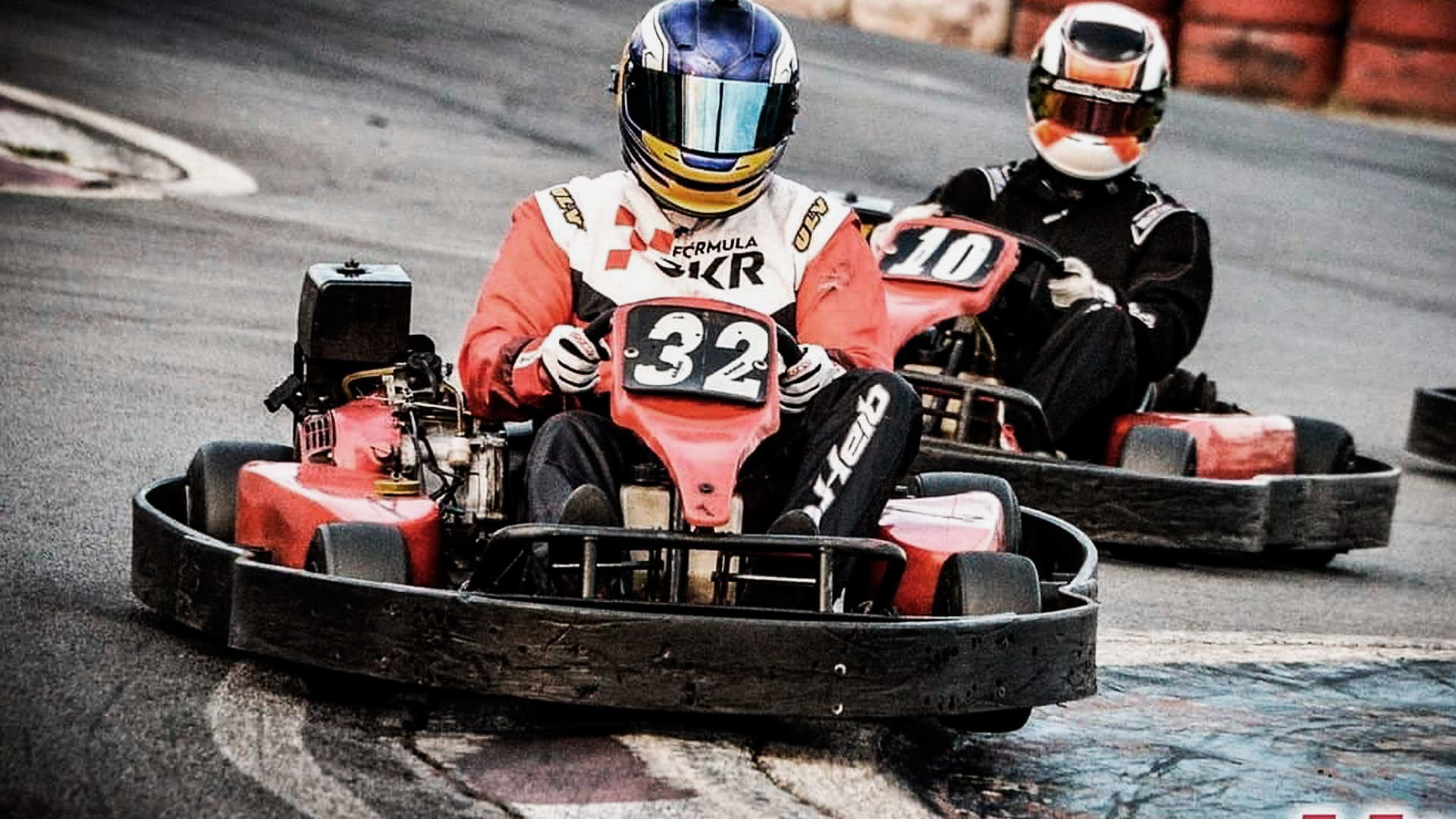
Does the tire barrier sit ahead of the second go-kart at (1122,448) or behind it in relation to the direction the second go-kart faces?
behind

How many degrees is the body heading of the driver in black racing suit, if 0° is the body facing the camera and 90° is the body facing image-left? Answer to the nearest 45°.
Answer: approximately 45°

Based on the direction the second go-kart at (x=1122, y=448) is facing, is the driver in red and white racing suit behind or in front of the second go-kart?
in front

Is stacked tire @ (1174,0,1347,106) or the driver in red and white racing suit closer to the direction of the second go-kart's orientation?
the driver in red and white racing suit

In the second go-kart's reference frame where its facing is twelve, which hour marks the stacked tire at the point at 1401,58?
The stacked tire is roughly at 5 o'clock from the second go-kart.

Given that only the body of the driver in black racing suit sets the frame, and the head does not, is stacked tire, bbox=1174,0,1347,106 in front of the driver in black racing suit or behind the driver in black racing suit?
behind

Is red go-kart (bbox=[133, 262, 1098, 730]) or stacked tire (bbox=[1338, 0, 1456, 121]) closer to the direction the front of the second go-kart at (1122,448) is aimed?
the red go-kart

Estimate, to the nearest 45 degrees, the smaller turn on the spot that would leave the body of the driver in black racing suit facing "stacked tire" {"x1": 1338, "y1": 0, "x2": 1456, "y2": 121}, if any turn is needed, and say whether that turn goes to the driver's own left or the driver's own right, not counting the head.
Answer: approximately 135° to the driver's own right

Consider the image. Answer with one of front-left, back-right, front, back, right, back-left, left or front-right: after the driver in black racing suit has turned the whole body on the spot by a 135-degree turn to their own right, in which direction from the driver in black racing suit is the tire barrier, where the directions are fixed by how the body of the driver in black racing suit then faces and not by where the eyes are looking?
front

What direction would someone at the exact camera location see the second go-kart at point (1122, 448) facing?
facing the viewer and to the left of the viewer

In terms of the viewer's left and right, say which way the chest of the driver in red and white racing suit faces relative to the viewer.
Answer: facing the viewer
